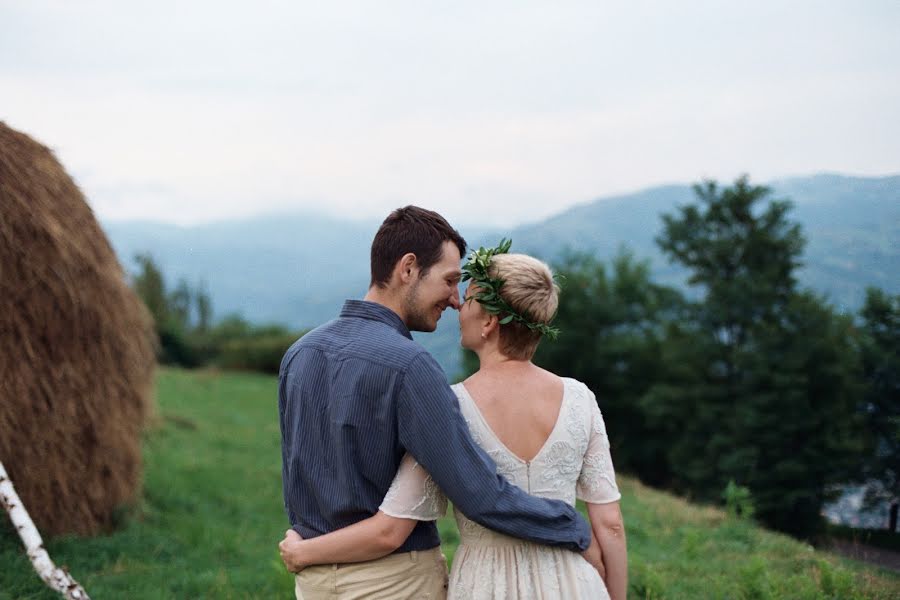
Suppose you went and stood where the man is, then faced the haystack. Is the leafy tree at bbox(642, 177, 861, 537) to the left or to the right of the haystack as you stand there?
right

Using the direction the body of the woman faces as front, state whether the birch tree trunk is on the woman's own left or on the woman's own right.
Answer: on the woman's own left

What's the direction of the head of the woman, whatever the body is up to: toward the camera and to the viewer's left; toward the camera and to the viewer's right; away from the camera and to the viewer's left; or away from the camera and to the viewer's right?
away from the camera and to the viewer's left

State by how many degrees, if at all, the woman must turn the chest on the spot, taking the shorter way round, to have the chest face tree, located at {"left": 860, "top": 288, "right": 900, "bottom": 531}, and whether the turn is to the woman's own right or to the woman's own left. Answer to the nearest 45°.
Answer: approximately 45° to the woman's own right

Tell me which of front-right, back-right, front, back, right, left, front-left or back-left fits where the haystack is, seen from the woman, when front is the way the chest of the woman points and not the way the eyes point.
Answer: front-left

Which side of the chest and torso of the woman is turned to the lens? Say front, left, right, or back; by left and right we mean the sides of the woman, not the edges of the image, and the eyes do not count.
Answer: back

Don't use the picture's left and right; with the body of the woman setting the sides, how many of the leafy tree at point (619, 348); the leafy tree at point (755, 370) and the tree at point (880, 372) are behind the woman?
0

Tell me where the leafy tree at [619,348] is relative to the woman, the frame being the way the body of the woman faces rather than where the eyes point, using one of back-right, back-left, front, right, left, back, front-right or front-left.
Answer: front
